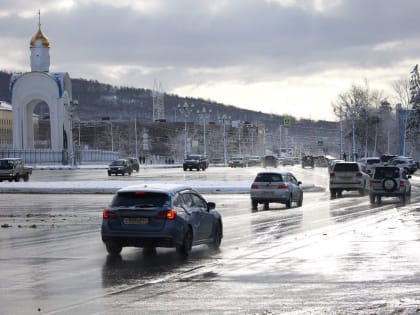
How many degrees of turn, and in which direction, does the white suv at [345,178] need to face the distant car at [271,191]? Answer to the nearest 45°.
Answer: approximately 180°

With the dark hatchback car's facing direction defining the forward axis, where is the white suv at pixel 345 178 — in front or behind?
in front

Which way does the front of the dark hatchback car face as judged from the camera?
facing away from the viewer and to the right of the viewer

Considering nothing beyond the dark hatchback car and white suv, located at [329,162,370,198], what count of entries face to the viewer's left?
0

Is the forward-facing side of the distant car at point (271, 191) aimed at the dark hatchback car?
no

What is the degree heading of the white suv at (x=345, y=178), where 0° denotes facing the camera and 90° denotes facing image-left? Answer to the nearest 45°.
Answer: approximately 180°

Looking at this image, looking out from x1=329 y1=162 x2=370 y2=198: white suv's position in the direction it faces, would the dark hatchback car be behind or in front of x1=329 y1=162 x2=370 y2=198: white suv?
behind

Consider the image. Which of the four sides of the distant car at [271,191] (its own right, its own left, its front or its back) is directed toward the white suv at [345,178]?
front

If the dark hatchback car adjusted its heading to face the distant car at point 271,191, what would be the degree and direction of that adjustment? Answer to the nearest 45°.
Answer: approximately 45° to its left

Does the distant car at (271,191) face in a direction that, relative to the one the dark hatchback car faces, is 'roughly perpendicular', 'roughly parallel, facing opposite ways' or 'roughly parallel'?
roughly parallel
